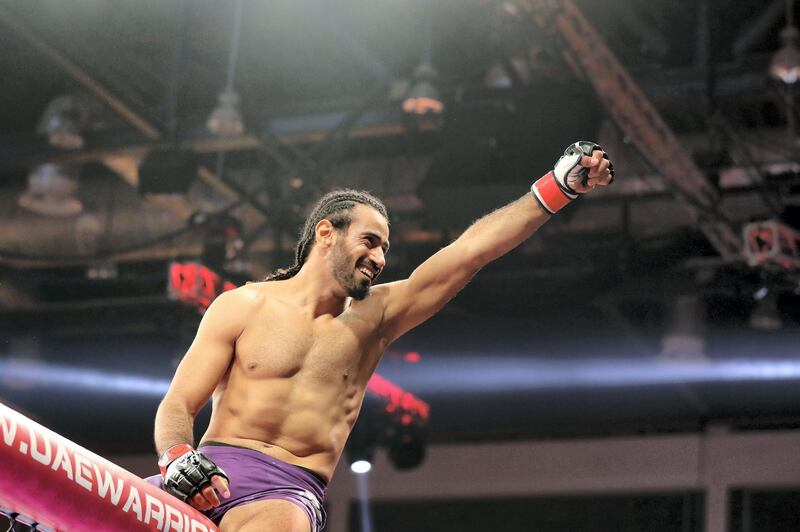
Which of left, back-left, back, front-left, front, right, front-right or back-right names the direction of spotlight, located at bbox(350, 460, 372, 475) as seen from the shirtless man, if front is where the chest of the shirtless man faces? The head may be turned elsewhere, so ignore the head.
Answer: back-left

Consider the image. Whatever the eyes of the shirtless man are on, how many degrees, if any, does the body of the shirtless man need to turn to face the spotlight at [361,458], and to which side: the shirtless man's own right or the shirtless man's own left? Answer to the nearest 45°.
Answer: approximately 135° to the shirtless man's own left

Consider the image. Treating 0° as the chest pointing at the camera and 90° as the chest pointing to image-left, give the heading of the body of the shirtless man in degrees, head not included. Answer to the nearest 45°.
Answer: approximately 315°

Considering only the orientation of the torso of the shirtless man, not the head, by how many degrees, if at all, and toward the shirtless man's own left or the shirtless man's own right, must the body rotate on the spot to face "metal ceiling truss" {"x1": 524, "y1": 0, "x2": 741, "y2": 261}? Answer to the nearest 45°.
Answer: approximately 90° to the shirtless man's own left

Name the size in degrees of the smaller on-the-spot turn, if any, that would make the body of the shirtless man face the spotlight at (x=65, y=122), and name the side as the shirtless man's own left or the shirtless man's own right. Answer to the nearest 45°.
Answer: approximately 180°

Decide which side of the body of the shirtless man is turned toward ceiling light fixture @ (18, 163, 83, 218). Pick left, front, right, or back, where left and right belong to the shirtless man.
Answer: back

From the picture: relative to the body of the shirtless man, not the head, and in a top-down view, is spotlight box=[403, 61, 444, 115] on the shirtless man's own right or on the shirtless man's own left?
on the shirtless man's own left
